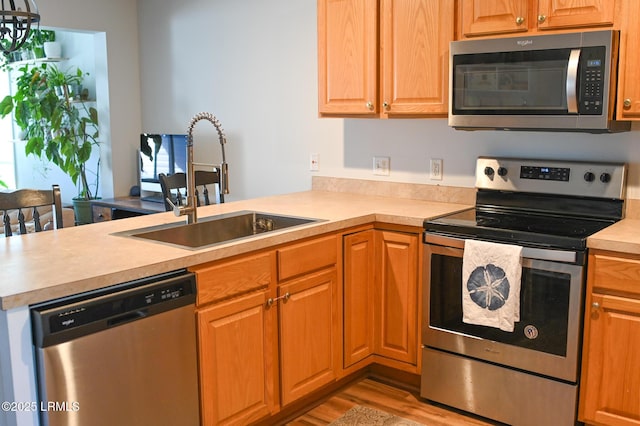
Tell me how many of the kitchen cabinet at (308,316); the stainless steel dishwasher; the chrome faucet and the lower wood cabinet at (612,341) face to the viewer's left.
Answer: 0

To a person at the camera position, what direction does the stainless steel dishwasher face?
facing the viewer and to the right of the viewer

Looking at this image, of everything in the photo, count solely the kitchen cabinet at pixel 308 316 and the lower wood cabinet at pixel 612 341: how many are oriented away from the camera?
0

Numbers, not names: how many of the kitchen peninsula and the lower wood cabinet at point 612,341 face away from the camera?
0

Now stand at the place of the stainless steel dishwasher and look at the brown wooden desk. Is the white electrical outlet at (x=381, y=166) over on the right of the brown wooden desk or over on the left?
right

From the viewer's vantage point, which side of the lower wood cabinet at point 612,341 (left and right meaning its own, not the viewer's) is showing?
front

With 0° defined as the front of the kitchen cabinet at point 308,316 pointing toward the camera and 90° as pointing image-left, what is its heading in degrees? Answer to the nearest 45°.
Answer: approximately 315°

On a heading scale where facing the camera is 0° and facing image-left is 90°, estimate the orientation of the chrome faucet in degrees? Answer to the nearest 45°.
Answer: approximately 315°

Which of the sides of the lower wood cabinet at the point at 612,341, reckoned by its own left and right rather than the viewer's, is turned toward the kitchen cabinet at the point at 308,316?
right

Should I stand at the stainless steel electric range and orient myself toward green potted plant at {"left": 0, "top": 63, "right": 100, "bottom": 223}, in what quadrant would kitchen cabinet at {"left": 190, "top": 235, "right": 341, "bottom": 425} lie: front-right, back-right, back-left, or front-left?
front-left

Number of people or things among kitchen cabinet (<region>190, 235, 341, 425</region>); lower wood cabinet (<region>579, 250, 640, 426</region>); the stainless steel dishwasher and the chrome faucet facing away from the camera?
0
